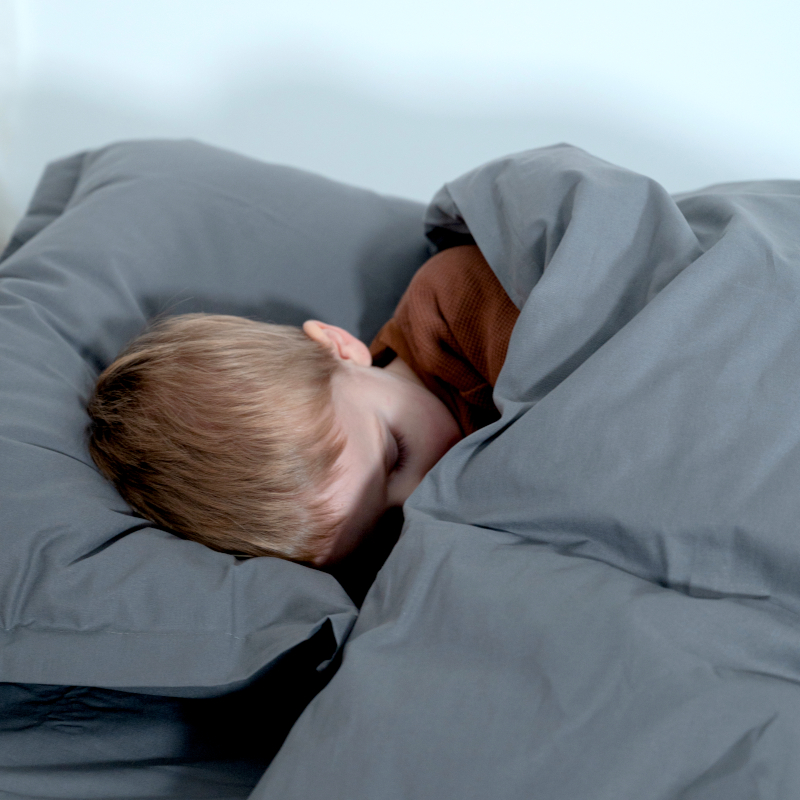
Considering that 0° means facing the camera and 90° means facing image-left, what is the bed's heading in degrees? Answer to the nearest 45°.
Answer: approximately 270°
